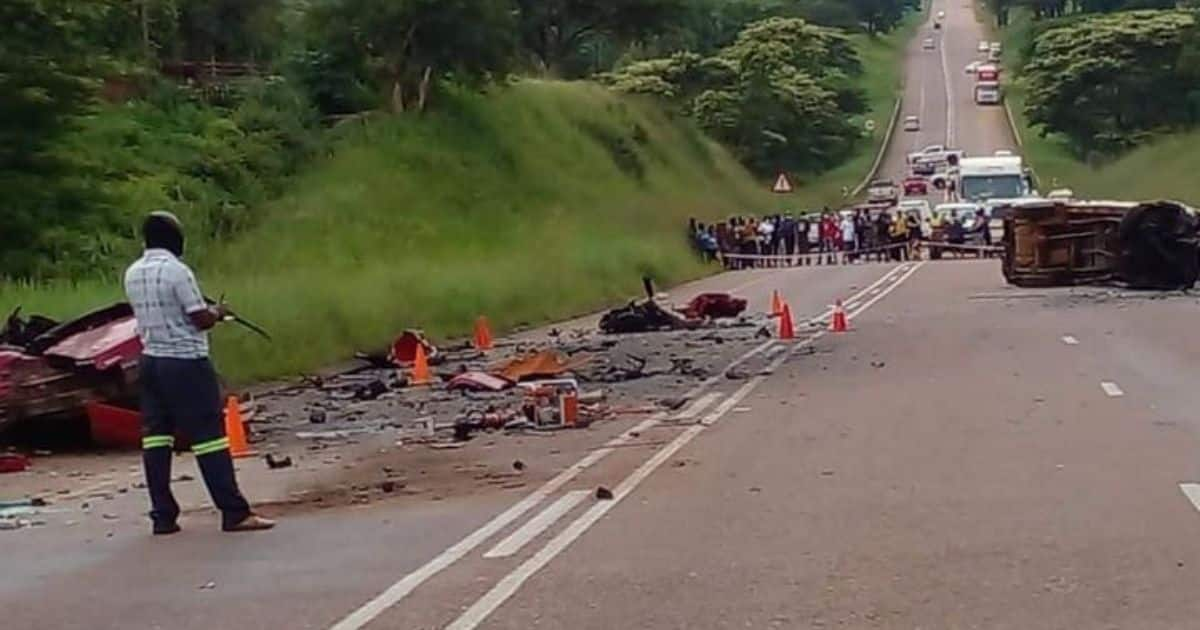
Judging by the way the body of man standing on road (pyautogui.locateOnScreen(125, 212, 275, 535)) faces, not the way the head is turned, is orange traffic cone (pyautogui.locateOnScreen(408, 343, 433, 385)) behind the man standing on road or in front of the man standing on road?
in front

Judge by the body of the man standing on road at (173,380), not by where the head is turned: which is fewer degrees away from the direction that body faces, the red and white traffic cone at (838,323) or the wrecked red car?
the red and white traffic cone

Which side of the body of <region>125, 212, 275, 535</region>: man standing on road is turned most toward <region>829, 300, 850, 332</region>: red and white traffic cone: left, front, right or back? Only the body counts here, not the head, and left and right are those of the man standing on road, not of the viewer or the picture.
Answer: front

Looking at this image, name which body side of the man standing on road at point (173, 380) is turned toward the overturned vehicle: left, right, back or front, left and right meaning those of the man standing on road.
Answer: front

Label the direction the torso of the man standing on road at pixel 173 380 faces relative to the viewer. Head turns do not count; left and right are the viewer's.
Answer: facing away from the viewer and to the right of the viewer

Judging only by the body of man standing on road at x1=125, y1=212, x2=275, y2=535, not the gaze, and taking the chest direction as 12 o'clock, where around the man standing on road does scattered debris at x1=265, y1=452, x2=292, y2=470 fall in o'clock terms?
The scattered debris is roughly at 11 o'clock from the man standing on road.
